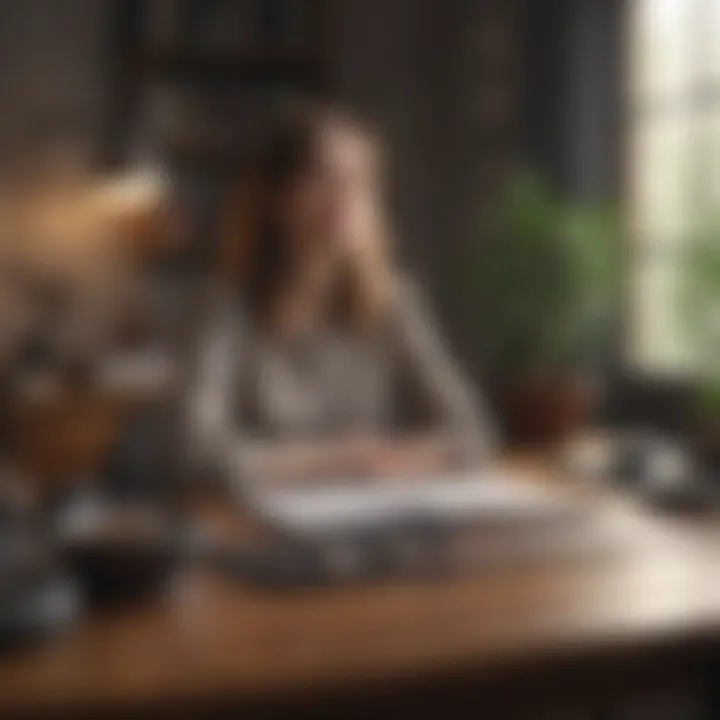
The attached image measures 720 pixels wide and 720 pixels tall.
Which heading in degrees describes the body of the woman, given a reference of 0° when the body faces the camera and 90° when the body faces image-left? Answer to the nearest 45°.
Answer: approximately 0°
